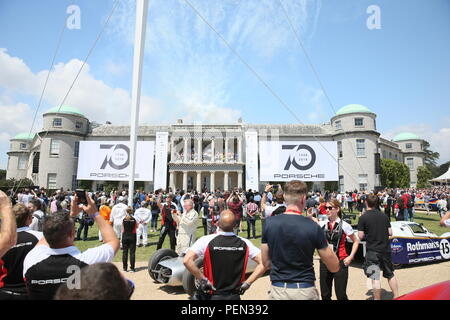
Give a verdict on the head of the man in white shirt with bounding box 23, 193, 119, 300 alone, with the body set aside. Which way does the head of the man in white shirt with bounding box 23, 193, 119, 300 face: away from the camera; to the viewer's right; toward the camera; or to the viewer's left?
away from the camera

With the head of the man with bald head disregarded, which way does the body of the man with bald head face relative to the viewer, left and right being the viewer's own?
facing away from the viewer

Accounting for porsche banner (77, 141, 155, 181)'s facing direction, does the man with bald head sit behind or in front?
in front

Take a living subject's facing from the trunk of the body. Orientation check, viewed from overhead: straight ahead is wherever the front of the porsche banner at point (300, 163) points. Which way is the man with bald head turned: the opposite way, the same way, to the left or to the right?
the opposite way

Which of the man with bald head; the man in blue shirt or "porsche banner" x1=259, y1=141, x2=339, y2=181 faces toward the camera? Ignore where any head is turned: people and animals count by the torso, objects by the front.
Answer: the porsche banner

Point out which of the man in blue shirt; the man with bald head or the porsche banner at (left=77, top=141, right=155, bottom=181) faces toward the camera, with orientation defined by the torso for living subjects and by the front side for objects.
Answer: the porsche banner

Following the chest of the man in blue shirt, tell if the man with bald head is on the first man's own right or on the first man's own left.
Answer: on the first man's own left

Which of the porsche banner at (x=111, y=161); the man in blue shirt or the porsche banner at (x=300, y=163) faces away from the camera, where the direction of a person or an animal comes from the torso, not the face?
the man in blue shirt

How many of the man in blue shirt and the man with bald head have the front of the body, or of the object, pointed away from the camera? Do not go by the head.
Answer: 2

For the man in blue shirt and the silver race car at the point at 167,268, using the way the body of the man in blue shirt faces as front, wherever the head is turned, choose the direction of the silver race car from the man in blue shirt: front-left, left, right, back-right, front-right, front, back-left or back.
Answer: front-left

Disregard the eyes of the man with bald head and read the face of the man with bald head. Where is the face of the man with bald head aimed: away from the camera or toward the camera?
away from the camera

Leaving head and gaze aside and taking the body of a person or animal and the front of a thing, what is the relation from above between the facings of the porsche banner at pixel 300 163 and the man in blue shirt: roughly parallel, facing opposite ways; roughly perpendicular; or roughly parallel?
roughly parallel, facing opposite ways

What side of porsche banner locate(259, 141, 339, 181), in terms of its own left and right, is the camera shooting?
front

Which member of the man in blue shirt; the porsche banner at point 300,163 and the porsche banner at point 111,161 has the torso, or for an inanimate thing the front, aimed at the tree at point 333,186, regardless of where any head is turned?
the man in blue shirt

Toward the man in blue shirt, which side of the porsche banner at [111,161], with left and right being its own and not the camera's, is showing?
front

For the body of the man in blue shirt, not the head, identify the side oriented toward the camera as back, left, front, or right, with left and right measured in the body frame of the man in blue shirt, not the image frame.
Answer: back

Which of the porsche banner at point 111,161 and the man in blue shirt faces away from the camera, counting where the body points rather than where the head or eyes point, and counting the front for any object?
the man in blue shirt

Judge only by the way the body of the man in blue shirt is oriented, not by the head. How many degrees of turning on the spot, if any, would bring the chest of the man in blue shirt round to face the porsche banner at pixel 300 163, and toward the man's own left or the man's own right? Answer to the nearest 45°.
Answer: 0° — they already face it

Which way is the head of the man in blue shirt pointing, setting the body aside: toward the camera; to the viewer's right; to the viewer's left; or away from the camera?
away from the camera

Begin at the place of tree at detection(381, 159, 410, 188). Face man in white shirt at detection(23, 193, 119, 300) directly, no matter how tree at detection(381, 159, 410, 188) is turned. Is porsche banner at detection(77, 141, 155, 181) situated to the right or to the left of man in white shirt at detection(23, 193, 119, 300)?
right
